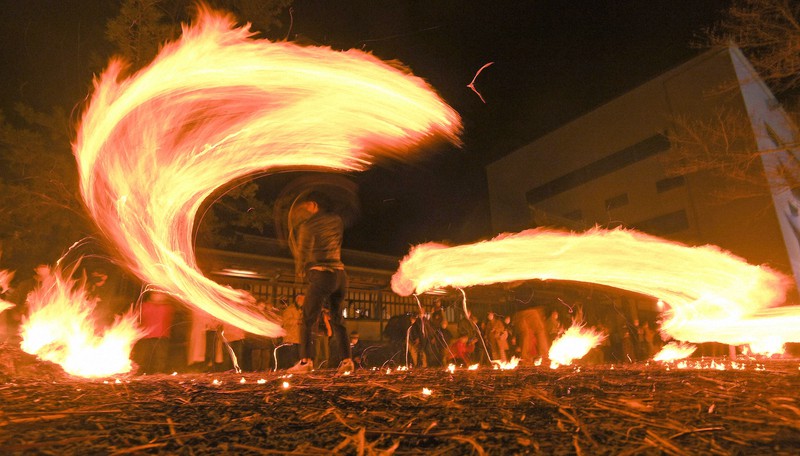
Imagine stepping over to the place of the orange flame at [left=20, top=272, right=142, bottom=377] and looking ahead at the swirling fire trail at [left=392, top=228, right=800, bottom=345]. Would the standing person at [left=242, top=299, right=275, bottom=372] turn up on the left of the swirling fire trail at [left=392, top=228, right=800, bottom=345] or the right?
left
